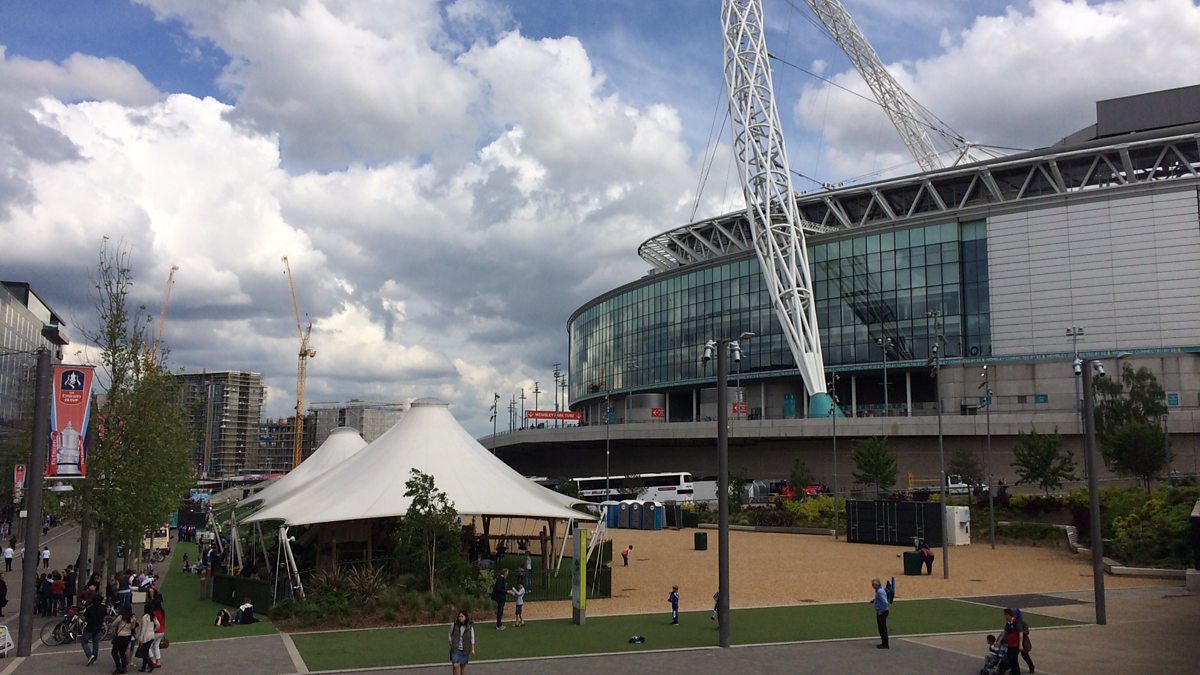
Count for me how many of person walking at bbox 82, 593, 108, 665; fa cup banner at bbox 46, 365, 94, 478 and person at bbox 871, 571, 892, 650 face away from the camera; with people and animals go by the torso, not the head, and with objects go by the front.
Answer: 1

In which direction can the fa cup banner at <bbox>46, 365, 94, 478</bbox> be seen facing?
toward the camera

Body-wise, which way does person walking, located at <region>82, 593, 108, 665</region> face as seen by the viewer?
away from the camera

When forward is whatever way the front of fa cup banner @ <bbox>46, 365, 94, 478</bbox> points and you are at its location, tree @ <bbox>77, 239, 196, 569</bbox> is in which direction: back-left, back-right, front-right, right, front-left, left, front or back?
back

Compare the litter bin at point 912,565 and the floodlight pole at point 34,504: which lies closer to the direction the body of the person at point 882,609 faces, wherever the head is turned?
the floodlight pole

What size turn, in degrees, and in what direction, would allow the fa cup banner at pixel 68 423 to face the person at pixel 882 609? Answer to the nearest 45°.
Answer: approximately 45° to its left

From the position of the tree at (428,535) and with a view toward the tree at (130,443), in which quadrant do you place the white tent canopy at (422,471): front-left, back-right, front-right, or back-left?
front-right

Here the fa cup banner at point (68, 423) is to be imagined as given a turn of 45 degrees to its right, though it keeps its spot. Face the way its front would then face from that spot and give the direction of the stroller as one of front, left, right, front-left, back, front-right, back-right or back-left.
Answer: left

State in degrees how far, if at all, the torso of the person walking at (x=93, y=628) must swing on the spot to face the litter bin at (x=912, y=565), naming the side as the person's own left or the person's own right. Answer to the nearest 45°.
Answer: approximately 90° to the person's own right

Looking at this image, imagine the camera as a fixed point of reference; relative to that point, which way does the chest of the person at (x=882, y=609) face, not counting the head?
to the viewer's left

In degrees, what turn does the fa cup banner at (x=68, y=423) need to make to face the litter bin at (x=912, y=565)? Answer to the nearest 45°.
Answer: approximately 90° to its left

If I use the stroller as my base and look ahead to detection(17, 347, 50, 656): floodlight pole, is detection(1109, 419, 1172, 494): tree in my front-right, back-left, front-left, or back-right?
back-right
